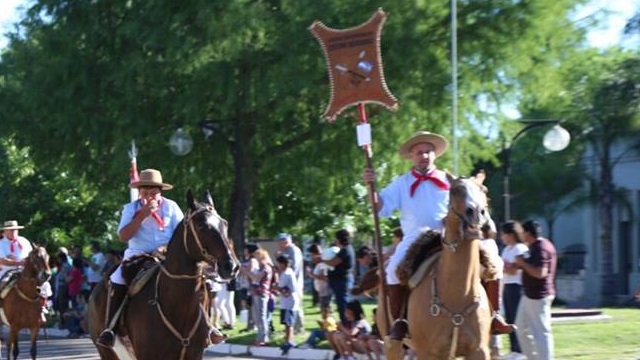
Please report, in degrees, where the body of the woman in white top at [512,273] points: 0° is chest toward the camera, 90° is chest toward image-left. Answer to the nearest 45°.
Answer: approximately 45°

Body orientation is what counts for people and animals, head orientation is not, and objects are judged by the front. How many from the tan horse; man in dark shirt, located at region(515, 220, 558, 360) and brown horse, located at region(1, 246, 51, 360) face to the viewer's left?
1

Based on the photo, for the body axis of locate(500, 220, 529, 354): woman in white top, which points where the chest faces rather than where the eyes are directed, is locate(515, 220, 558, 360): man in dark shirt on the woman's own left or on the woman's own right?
on the woman's own left

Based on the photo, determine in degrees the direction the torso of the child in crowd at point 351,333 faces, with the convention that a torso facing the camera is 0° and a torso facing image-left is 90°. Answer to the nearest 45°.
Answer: approximately 45°

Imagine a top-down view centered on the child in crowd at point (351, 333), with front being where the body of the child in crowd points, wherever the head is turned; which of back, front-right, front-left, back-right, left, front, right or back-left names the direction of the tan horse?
front-left

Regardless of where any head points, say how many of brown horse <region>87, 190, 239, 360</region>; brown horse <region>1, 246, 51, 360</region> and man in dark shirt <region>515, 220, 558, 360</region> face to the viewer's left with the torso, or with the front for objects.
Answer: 1

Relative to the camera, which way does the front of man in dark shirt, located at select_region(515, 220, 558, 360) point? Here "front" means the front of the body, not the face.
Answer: to the viewer's left

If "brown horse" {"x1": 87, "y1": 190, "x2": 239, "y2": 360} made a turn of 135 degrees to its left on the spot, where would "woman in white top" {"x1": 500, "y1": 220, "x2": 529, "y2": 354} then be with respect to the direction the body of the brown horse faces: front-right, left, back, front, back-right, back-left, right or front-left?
front-right
